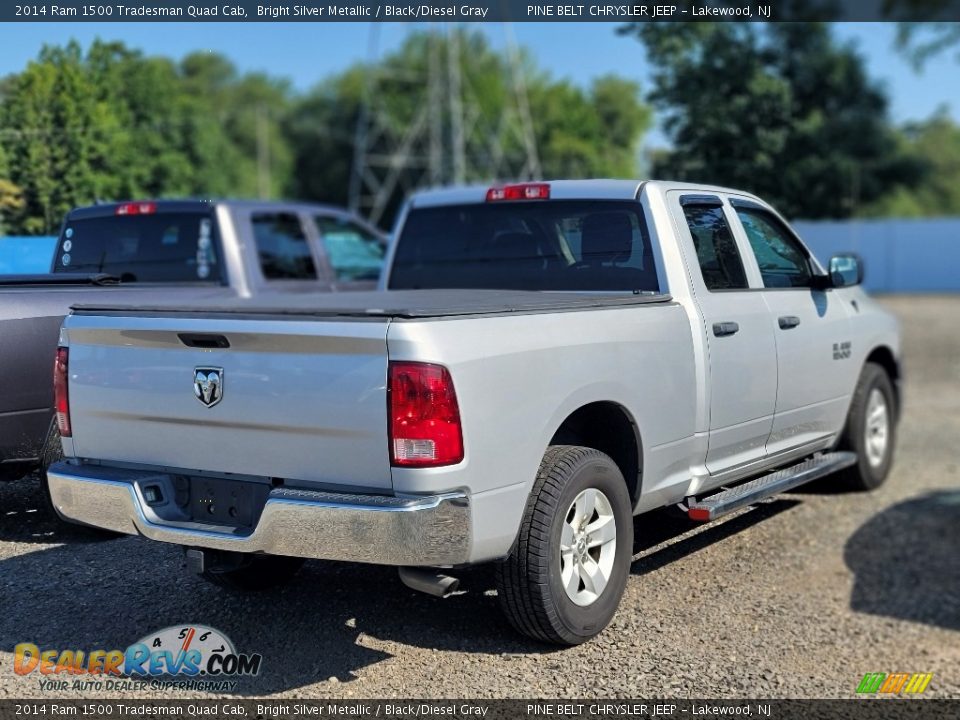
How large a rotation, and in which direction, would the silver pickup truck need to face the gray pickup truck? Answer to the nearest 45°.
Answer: approximately 90° to its left

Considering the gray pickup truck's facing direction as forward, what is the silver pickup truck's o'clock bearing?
The silver pickup truck is roughly at 4 o'clock from the gray pickup truck.

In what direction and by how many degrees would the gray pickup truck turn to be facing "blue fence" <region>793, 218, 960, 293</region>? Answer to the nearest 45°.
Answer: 0° — it already faces it

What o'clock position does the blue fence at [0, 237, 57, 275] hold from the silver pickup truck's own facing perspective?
The blue fence is roughly at 9 o'clock from the silver pickup truck.

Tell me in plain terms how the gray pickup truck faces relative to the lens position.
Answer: facing away from the viewer and to the right of the viewer

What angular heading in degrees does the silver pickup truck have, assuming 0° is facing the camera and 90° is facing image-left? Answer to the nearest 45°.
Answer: approximately 225°

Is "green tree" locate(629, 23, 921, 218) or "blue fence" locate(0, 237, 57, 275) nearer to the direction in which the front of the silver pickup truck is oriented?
the green tree

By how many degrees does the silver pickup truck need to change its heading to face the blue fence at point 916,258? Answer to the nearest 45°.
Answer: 0° — it already faces it

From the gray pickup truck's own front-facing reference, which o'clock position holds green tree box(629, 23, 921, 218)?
The green tree is roughly at 1 o'clock from the gray pickup truck.
